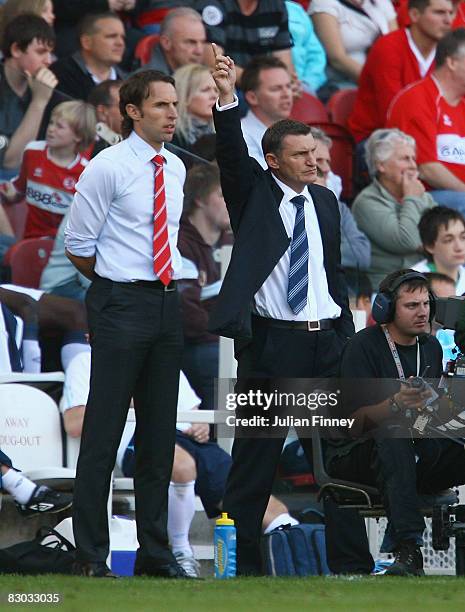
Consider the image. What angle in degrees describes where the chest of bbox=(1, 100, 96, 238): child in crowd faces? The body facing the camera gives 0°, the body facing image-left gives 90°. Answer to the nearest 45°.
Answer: approximately 45°

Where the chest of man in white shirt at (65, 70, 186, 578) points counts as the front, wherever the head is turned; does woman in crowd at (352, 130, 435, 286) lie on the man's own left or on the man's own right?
on the man's own left

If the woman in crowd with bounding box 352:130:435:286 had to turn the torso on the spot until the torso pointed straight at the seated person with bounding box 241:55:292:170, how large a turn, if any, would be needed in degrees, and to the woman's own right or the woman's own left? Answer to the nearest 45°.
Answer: approximately 135° to the woman's own right

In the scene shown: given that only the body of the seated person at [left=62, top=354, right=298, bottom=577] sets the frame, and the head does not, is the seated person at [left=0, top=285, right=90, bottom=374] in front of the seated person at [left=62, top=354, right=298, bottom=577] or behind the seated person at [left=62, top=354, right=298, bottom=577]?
behind

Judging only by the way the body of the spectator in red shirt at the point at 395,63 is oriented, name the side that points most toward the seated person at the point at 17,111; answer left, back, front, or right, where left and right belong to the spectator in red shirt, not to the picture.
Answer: right

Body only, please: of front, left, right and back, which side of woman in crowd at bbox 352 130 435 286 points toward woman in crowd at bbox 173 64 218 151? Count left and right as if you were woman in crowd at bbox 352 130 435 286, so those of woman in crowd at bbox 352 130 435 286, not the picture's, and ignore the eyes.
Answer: right
